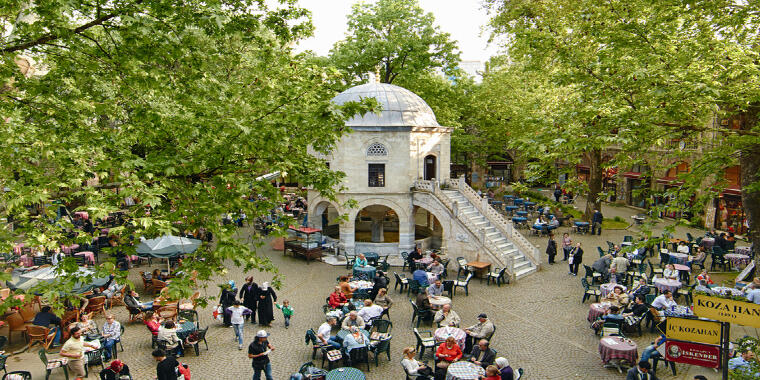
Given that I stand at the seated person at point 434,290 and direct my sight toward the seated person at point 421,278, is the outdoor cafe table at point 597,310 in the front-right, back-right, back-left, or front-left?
back-right

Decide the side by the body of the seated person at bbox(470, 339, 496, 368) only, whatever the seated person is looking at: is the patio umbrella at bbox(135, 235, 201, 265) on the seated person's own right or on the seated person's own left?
on the seated person's own right

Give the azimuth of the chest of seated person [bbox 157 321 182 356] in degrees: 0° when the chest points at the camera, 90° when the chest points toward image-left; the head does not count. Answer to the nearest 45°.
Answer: approximately 270°

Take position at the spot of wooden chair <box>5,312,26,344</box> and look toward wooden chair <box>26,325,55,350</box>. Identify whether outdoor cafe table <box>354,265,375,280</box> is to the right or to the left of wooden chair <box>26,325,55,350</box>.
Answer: left

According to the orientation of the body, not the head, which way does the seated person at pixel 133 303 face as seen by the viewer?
to the viewer's right

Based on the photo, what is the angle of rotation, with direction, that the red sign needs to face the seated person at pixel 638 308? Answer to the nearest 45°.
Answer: approximately 135° to its right

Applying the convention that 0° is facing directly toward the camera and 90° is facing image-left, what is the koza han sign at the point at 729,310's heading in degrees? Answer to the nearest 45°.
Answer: approximately 0°

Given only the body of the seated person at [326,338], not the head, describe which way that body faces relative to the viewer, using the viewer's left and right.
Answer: facing to the right of the viewer

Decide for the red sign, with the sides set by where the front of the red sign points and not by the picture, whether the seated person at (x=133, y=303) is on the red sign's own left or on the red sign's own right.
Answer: on the red sign's own right

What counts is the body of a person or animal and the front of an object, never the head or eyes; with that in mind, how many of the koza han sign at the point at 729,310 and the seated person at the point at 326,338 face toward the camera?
1

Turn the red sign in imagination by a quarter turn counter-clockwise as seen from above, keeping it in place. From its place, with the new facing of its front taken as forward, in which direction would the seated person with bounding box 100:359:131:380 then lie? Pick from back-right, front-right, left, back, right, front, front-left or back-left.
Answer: back-right

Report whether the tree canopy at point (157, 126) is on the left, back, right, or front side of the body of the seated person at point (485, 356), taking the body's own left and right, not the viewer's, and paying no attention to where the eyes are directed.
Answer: front
